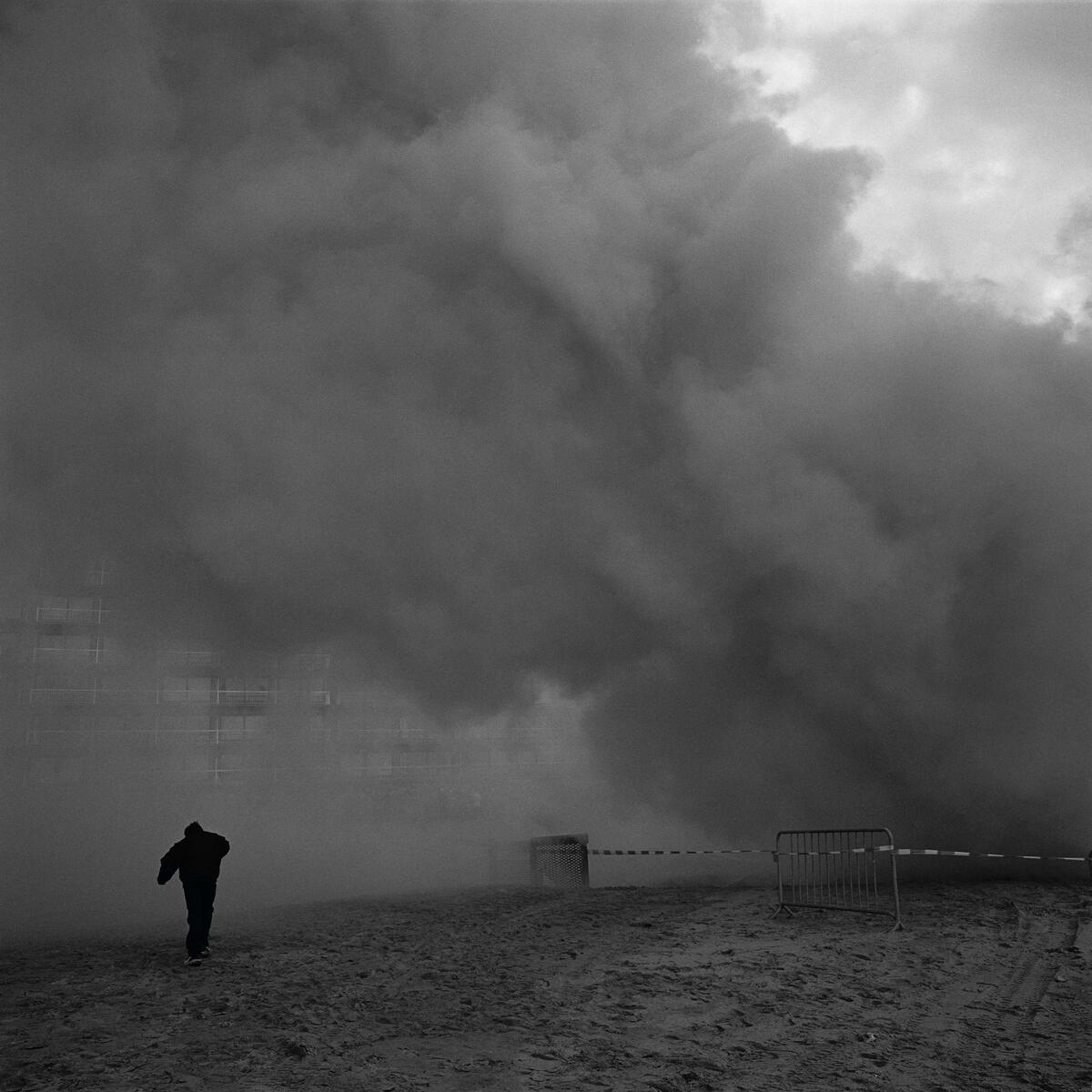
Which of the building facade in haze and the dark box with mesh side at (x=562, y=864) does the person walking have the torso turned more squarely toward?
the building facade in haze

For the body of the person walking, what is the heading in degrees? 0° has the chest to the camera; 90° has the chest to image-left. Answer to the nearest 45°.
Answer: approximately 180°

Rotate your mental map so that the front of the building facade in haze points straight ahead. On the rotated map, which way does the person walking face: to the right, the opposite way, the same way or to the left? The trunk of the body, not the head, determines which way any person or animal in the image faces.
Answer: the opposite way

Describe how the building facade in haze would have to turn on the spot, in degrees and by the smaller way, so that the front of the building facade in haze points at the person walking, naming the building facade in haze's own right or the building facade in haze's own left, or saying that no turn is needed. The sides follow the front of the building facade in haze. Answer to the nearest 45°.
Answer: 0° — it already faces them

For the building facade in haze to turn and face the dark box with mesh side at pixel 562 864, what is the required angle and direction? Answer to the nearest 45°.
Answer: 0° — it already faces it

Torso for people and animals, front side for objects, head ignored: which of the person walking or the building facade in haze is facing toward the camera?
the building facade in haze

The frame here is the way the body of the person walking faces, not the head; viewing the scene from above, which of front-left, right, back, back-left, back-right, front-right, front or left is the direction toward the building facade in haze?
front

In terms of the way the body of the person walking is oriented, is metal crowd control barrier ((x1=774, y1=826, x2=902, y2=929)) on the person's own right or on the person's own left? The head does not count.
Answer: on the person's own right

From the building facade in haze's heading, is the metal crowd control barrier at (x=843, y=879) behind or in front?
in front

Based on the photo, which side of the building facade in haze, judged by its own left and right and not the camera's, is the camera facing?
front

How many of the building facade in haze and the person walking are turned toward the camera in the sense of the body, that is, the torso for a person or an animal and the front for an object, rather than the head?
1
